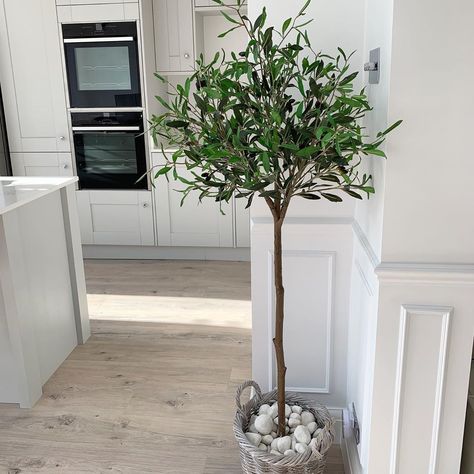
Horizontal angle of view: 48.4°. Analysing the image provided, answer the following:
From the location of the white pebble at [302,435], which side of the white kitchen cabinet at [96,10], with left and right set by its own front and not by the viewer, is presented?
front

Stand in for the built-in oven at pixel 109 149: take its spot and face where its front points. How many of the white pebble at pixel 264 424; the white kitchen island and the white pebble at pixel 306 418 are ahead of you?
3

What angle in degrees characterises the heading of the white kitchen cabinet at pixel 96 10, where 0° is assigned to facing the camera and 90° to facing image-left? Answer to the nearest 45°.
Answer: approximately 0°

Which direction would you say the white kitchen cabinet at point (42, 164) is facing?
toward the camera

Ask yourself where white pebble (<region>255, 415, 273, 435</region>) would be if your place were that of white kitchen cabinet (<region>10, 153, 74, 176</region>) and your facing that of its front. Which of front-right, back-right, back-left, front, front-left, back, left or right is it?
front

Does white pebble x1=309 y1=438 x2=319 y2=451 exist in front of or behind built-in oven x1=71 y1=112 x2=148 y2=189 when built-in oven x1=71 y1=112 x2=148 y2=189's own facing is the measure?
in front

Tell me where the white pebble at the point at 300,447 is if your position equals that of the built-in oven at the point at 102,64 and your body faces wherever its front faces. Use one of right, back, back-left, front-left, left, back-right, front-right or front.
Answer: front

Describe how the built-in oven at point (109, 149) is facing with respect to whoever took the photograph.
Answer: facing the viewer

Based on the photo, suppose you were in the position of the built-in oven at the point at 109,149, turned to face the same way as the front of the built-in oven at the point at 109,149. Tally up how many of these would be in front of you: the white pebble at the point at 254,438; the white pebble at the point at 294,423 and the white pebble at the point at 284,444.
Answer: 3

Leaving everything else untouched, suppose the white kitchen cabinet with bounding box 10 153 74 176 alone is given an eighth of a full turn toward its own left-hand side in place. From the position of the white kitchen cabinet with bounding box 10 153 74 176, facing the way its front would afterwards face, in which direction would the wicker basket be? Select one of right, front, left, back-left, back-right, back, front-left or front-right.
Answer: front-right

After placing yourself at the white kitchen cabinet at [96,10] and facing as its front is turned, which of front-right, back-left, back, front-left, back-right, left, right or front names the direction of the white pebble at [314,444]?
front

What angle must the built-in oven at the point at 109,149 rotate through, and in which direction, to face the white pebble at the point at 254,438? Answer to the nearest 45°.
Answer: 0° — it already faces it

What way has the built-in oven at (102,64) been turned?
toward the camera

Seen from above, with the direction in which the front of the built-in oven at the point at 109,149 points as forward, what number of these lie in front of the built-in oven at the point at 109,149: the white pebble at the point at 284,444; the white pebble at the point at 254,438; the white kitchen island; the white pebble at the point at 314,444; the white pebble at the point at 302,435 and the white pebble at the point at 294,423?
6

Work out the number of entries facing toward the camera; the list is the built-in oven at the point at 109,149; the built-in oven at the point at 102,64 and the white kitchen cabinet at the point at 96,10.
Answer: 3
